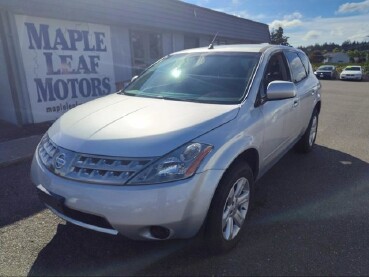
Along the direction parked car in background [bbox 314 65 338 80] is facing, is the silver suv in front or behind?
in front

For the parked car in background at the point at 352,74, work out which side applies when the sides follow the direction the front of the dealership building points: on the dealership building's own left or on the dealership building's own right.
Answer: on the dealership building's own left

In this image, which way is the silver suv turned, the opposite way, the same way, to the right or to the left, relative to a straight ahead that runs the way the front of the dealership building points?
to the right

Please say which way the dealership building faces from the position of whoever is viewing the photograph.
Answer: facing the viewer and to the right of the viewer

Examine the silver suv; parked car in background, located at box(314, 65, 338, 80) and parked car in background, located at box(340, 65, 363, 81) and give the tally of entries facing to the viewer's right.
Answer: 0

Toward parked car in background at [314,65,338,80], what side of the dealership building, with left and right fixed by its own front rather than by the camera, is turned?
left

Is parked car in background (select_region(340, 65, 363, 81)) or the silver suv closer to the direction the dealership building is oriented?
the silver suv

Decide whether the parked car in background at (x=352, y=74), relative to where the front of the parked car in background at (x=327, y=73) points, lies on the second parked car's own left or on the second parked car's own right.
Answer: on the second parked car's own left

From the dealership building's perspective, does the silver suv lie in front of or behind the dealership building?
in front

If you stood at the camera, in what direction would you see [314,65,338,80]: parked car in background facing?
facing the viewer and to the left of the viewer

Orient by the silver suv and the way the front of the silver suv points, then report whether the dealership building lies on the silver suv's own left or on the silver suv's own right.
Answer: on the silver suv's own right

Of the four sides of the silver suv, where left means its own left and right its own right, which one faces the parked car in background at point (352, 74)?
back

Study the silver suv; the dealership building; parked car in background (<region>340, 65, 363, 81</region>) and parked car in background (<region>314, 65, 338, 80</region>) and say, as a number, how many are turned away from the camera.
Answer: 0
